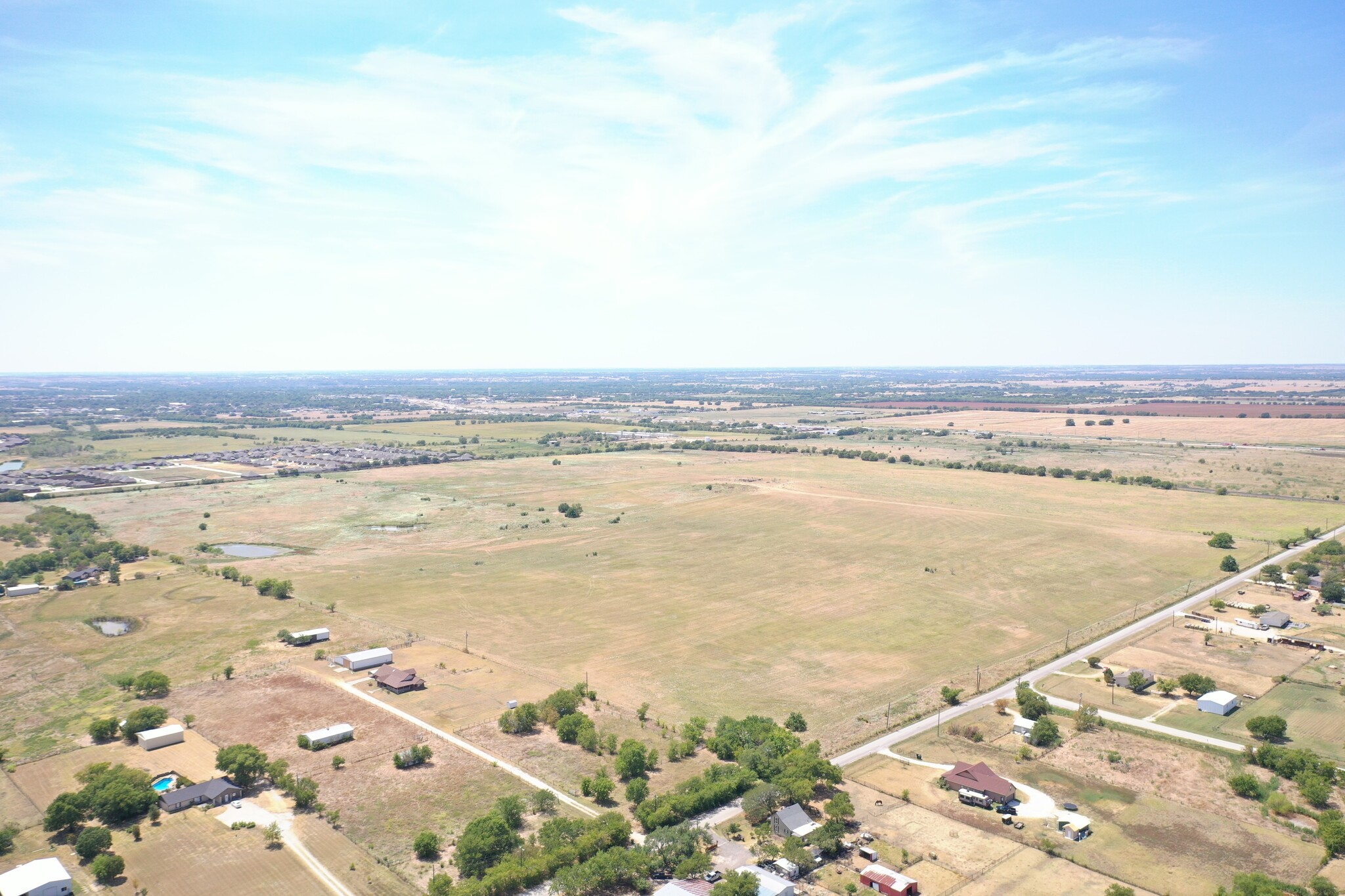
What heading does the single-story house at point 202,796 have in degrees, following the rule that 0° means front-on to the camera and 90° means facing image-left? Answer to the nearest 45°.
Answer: approximately 315°

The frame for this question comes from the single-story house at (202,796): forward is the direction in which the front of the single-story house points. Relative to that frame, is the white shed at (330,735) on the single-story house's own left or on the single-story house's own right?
on the single-story house's own left

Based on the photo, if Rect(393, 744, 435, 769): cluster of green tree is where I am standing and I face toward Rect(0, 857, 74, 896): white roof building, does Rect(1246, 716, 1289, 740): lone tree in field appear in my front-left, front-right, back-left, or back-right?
back-left

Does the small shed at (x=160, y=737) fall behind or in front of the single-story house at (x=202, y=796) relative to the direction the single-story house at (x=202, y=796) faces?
behind

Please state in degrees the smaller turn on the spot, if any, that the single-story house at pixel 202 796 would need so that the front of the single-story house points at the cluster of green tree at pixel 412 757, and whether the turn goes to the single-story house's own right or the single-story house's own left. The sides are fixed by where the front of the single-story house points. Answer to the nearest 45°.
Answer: approximately 45° to the single-story house's own left

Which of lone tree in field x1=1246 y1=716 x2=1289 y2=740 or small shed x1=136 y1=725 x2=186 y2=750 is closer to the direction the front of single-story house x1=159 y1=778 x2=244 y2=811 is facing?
the lone tree in field

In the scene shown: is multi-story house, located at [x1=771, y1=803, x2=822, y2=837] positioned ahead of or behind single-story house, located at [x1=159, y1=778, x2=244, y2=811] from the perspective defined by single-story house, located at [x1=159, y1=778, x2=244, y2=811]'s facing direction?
ahead
